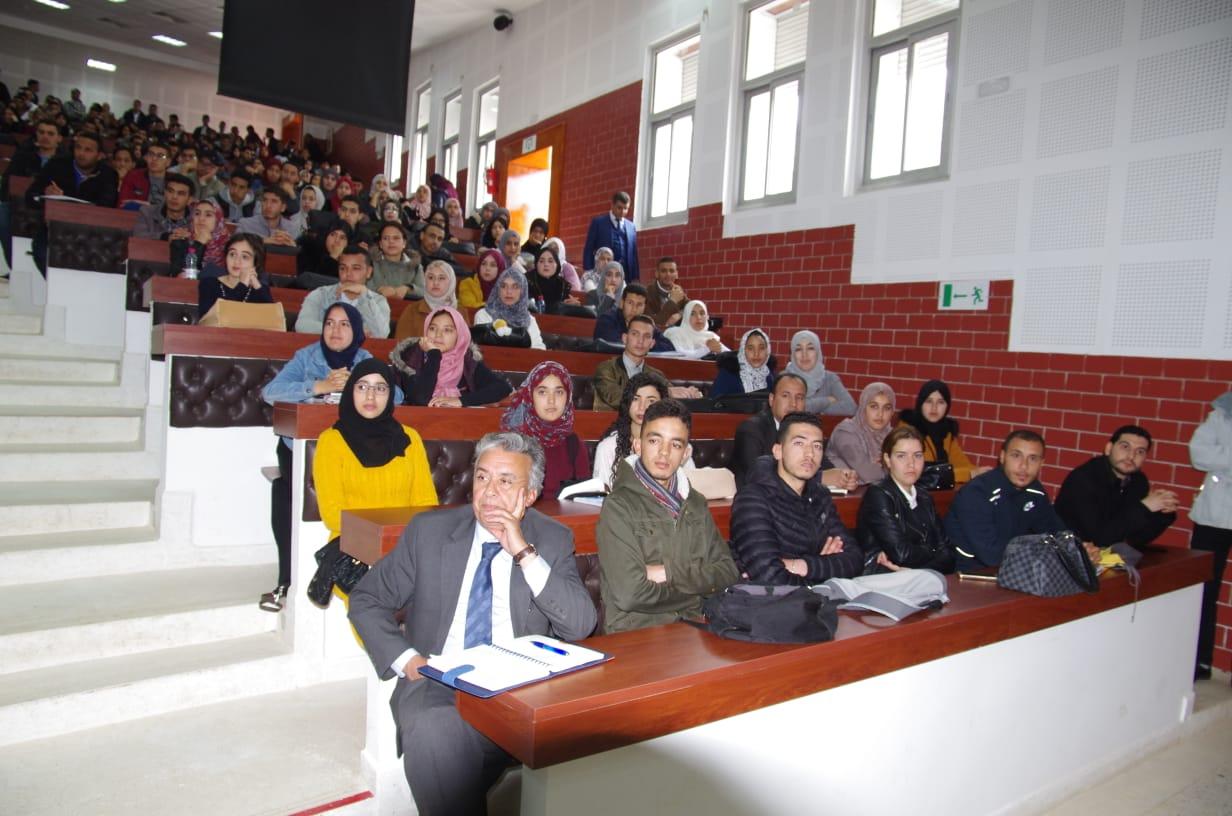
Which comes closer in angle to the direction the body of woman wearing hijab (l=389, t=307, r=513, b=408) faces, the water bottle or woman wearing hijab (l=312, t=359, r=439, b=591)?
the woman wearing hijab

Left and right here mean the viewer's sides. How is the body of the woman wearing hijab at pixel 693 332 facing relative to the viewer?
facing the viewer

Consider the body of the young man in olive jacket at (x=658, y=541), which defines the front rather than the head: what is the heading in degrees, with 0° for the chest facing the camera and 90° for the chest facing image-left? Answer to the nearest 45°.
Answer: approximately 315°

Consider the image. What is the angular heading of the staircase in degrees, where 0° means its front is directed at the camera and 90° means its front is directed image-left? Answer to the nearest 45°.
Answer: approximately 0°

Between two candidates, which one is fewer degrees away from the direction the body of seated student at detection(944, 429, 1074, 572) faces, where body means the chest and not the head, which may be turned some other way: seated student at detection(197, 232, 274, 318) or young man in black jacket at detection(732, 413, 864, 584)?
the young man in black jacket

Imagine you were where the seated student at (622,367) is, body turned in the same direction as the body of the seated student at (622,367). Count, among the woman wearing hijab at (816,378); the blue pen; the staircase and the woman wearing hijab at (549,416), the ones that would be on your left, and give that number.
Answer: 1

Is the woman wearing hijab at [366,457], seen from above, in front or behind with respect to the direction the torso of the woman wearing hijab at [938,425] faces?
in front

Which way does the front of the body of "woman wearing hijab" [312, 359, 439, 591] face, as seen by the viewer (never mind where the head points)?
toward the camera

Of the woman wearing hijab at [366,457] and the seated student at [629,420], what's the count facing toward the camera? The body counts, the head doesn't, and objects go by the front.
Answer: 2

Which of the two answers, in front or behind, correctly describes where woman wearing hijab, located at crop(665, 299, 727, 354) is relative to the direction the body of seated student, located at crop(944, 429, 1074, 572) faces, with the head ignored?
behind

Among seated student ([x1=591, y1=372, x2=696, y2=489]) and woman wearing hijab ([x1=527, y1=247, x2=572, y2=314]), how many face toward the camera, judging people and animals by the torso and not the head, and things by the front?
2

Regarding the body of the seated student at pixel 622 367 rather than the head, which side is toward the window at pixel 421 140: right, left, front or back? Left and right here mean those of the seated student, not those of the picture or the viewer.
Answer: back

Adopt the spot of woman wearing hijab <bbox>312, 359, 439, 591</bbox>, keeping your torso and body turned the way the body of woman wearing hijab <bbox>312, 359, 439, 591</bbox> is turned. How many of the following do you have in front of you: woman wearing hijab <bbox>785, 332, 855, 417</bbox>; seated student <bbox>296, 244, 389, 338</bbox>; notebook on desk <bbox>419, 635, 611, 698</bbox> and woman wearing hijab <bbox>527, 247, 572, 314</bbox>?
1
